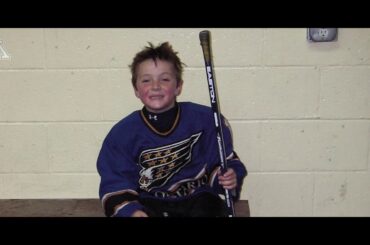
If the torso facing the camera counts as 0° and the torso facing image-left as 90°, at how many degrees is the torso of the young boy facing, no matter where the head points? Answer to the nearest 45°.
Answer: approximately 0°

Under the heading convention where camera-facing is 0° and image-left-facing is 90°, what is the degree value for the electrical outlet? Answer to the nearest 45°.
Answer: approximately 0°

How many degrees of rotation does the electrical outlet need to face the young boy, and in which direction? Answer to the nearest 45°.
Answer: approximately 45° to its right

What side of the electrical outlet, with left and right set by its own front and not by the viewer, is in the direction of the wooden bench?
right

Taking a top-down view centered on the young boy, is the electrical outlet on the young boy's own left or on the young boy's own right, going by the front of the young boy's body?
on the young boy's own left

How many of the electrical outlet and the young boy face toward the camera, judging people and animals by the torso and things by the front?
2
